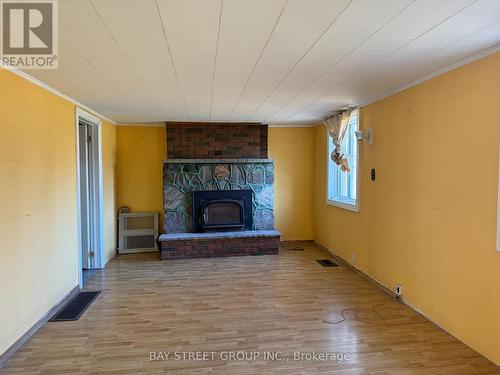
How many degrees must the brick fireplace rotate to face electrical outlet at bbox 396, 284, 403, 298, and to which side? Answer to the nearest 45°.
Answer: approximately 45° to its left

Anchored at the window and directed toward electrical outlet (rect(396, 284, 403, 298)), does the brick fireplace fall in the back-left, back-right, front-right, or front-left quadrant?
back-right

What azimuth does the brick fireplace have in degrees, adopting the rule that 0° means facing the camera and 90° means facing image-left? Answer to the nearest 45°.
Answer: approximately 0°

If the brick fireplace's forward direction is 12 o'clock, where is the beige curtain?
The beige curtain is roughly at 10 o'clock from the brick fireplace.

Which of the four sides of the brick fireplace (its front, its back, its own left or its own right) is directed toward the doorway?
right

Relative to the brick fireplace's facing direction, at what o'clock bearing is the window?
The window is roughly at 10 o'clock from the brick fireplace.
